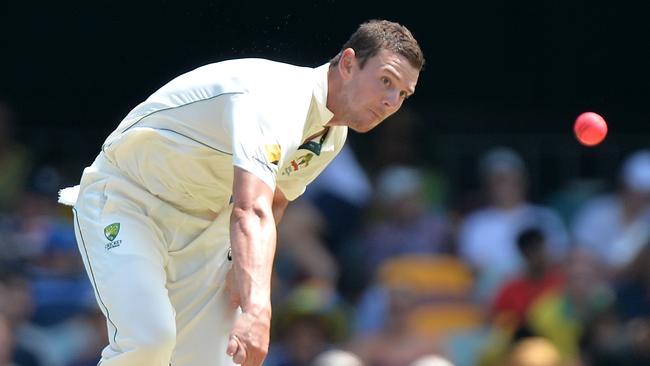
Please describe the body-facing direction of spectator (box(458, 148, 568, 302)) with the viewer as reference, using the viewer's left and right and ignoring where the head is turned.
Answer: facing the viewer
